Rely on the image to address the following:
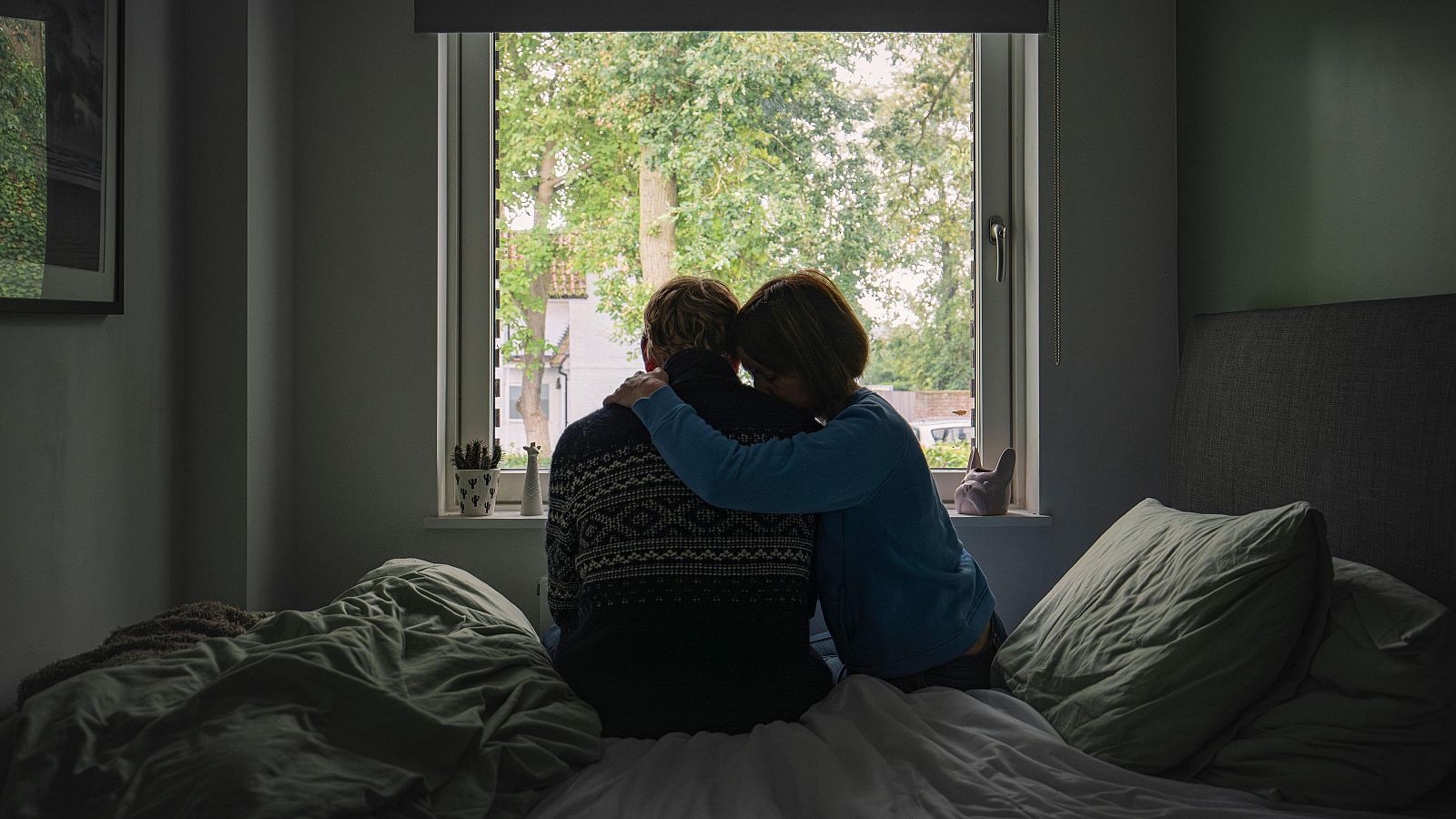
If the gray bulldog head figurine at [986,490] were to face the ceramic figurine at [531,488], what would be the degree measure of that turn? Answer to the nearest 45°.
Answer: approximately 45° to its right

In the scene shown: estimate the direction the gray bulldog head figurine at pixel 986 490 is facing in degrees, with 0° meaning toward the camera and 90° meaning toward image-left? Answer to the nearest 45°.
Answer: approximately 45°

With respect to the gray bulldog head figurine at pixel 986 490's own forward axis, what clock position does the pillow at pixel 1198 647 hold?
The pillow is roughly at 10 o'clock from the gray bulldog head figurine.

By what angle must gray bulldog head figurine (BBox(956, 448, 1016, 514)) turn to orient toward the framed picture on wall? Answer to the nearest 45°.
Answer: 0° — it already faces it

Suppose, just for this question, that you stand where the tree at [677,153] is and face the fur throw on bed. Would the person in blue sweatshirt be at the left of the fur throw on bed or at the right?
left

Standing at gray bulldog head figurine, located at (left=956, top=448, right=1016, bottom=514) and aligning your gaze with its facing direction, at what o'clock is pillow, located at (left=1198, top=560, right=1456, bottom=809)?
The pillow is roughly at 10 o'clock from the gray bulldog head figurine.

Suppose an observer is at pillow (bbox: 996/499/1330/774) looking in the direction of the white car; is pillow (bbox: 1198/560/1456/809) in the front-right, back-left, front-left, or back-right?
back-right
